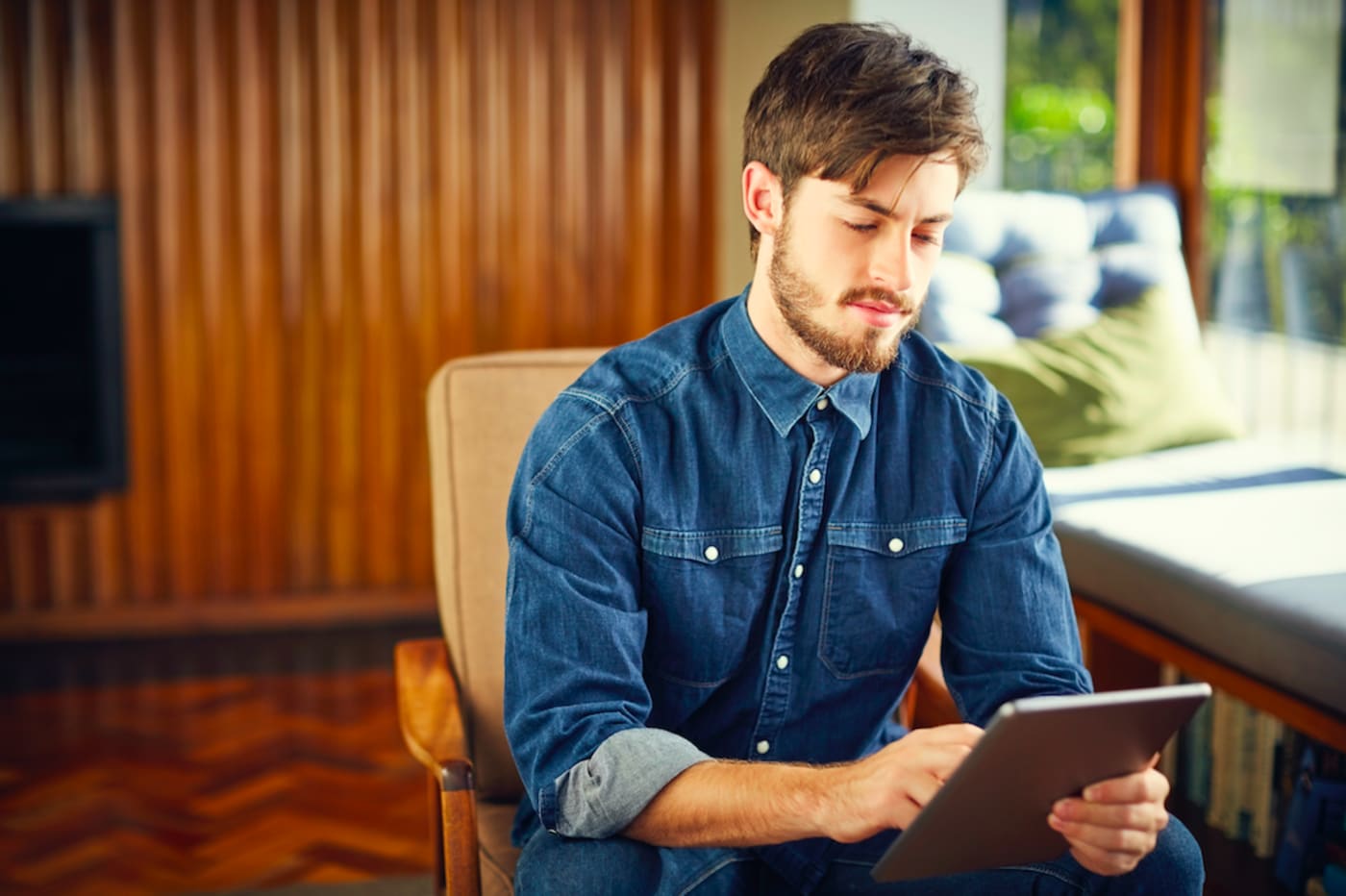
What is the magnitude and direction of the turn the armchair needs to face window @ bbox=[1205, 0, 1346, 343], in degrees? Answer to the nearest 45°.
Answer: approximately 90° to its left

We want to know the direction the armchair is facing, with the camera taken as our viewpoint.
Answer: facing the viewer and to the right of the viewer

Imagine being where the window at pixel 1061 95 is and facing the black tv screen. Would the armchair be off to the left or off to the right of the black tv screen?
left

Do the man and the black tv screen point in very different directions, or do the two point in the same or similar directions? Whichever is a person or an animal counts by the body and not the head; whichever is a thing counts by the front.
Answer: same or similar directions

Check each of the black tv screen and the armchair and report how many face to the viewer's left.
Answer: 0

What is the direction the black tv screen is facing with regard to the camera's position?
facing the viewer

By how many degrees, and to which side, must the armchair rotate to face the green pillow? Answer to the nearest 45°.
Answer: approximately 90° to its left

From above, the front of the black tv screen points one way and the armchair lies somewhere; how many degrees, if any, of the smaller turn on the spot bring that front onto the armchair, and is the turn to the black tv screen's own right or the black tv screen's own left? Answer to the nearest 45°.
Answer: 0° — it already faces it

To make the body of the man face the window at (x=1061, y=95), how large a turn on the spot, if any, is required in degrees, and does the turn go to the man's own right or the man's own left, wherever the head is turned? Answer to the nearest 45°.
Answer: approximately 135° to the man's own left

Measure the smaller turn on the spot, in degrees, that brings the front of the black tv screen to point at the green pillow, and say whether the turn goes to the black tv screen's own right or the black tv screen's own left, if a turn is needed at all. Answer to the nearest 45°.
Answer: approximately 45° to the black tv screen's own left

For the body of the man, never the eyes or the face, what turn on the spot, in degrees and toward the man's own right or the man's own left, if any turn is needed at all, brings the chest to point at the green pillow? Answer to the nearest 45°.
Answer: approximately 135° to the man's own left

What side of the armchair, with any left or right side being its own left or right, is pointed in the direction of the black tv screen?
back

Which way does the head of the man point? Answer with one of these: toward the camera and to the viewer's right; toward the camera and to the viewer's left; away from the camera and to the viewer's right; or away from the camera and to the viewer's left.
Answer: toward the camera and to the viewer's right
